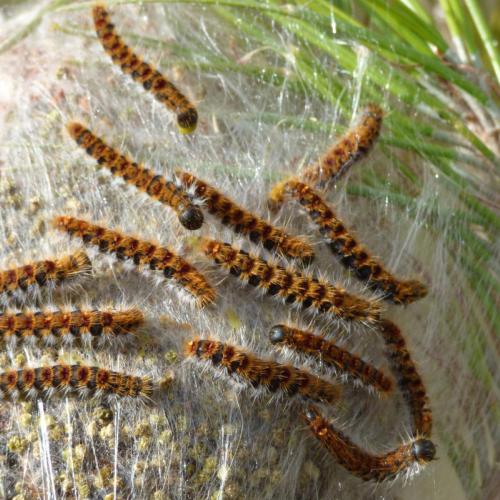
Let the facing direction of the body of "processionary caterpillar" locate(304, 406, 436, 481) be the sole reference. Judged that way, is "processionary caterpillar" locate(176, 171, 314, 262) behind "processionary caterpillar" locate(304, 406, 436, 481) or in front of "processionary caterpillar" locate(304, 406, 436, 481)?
behind

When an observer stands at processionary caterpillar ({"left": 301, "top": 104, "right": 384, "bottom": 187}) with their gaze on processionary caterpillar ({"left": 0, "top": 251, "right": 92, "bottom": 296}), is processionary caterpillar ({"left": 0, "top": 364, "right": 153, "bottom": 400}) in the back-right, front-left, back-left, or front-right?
front-left

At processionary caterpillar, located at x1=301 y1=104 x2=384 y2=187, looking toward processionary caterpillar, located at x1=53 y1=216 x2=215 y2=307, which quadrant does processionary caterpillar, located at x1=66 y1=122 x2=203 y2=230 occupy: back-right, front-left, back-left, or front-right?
front-right

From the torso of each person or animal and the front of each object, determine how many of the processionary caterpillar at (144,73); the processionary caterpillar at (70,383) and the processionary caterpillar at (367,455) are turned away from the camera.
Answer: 0

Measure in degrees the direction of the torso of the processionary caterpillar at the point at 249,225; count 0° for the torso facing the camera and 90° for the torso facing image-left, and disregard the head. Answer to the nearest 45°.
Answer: approximately 315°

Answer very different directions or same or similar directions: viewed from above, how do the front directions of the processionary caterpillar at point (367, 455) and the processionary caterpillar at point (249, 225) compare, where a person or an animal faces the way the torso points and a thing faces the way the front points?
same or similar directions

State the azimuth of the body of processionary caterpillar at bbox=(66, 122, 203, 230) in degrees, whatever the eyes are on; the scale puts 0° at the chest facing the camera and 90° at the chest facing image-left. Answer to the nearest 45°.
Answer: approximately 315°

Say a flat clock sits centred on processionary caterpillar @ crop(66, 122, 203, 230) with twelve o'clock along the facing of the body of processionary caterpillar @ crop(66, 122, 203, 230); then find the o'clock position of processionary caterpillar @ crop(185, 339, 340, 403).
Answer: processionary caterpillar @ crop(185, 339, 340, 403) is roughly at 12 o'clock from processionary caterpillar @ crop(66, 122, 203, 230).

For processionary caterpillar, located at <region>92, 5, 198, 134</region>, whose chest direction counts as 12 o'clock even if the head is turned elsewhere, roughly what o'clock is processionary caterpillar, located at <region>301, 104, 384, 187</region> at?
processionary caterpillar, located at <region>301, 104, 384, 187</region> is roughly at 11 o'clock from processionary caterpillar, located at <region>92, 5, 198, 134</region>.

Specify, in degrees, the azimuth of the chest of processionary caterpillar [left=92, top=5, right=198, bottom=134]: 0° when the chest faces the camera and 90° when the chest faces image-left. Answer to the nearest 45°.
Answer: approximately 315°

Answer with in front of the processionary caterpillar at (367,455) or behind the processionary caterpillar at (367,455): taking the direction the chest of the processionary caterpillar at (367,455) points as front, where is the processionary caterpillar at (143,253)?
behind

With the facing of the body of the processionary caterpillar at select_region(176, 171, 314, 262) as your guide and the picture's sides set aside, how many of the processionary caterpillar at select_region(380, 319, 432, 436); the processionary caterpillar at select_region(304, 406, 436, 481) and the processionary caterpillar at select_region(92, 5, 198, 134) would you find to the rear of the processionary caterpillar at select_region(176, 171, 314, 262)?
1

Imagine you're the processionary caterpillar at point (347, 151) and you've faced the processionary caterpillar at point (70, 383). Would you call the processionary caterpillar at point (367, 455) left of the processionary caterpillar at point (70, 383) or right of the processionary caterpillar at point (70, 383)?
left
